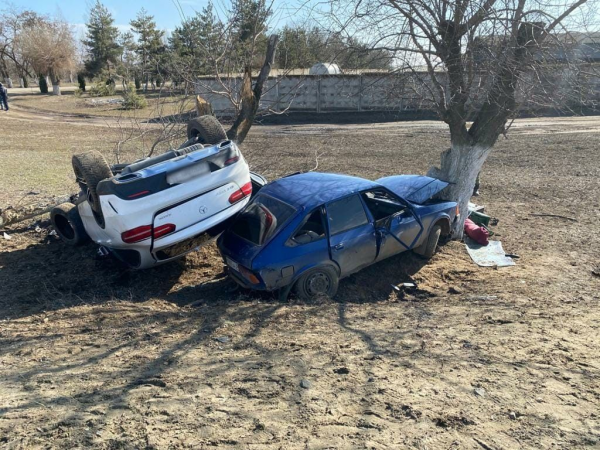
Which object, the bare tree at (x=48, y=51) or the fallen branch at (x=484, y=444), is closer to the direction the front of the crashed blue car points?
the bare tree

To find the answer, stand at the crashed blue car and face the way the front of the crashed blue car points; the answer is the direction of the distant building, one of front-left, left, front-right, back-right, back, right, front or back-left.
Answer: front-left

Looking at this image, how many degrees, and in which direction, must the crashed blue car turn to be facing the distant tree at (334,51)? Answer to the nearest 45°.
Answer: approximately 45° to its left

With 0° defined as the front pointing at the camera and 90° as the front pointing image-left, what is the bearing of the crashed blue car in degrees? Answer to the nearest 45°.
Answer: approximately 225°

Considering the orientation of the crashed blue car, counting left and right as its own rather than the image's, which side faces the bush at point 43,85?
left

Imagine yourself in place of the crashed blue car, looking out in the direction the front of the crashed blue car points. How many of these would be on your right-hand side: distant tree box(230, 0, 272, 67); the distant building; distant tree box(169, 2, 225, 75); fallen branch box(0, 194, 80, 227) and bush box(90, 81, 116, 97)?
0

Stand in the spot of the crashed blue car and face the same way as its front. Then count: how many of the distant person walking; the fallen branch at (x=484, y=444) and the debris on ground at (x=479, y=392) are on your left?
1

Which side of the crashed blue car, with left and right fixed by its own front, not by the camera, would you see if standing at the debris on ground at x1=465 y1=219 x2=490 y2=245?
front

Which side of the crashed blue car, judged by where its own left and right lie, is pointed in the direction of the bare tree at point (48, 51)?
left

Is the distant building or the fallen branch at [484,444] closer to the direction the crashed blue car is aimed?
the distant building

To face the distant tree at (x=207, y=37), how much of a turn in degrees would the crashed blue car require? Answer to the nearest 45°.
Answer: approximately 90° to its left

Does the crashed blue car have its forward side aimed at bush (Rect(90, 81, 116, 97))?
no

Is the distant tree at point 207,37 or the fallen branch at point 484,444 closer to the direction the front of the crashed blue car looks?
the distant tree

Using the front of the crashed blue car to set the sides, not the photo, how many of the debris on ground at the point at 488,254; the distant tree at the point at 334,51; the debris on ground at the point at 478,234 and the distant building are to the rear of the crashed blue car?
0

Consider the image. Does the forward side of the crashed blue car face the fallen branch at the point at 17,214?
no

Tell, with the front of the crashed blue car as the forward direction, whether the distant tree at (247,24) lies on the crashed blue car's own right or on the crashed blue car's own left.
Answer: on the crashed blue car's own left

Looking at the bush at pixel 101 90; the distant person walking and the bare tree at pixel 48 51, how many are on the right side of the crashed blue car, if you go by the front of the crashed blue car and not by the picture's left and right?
0

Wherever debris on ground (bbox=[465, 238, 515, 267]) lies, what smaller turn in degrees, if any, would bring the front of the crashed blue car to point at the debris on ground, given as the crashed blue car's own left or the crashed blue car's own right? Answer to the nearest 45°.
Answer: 0° — it already faces it

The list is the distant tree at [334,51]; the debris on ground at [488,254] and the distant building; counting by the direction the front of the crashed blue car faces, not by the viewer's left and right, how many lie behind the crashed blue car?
0

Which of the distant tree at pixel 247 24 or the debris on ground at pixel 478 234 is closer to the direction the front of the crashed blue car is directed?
the debris on ground
